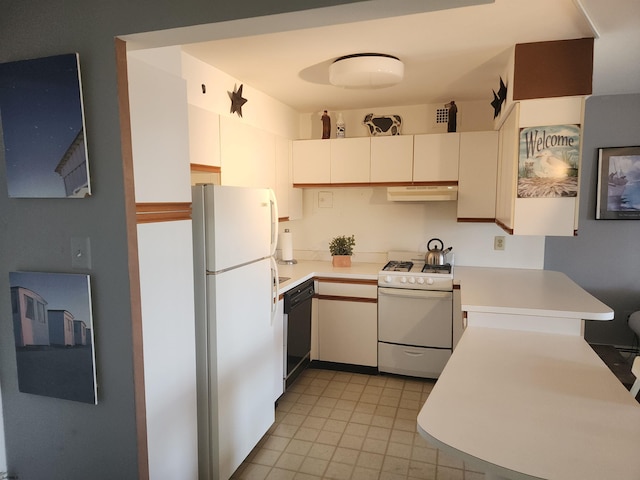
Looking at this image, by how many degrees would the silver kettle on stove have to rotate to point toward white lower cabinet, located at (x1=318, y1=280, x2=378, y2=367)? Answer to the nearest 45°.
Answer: approximately 135° to its right

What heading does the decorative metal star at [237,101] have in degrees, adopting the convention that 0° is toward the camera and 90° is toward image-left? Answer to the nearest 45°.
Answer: approximately 315°

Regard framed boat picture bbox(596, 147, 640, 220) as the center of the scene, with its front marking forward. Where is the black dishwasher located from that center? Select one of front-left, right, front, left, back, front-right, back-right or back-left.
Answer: front-right

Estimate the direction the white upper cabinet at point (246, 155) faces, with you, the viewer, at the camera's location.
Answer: facing the viewer and to the right of the viewer

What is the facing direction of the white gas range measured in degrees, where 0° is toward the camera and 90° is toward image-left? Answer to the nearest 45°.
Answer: approximately 0°

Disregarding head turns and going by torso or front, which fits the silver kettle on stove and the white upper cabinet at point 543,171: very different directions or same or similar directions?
very different directions

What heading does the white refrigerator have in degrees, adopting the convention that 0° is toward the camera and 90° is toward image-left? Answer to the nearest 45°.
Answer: approximately 315°
